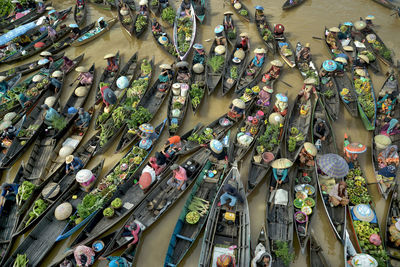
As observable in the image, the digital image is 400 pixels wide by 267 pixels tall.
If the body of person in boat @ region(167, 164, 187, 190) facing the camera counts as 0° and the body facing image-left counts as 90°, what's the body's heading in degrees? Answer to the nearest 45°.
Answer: approximately 45°

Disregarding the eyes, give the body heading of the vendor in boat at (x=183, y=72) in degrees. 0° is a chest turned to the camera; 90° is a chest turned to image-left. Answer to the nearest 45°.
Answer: approximately 0°
